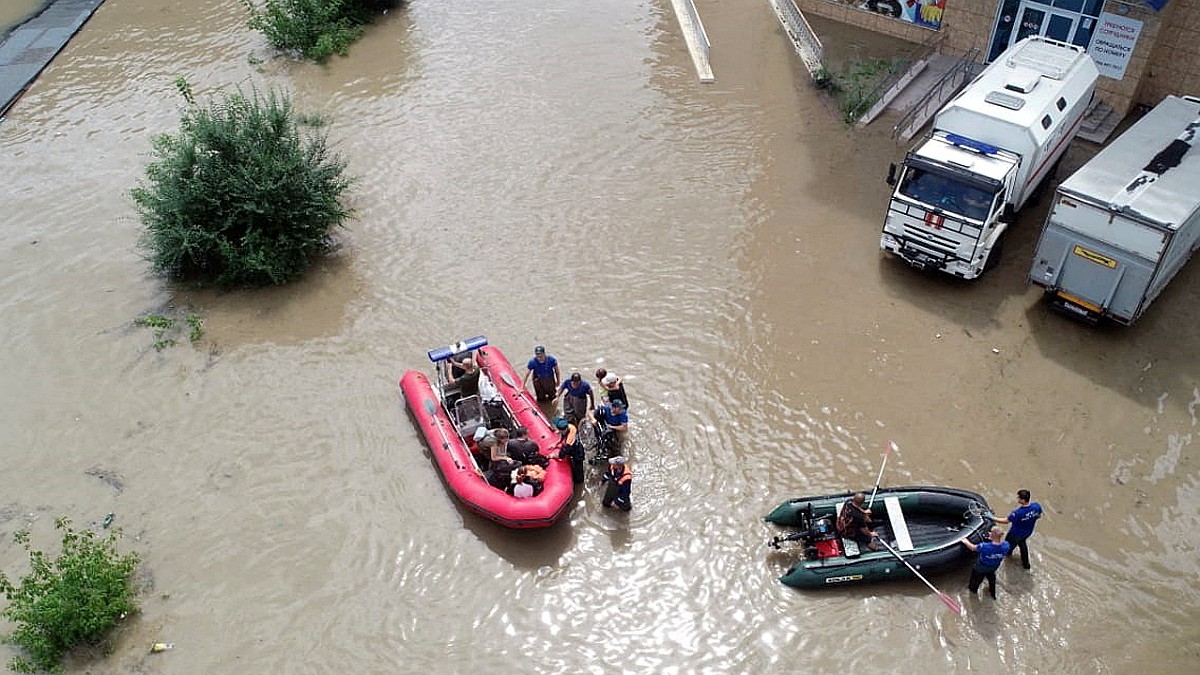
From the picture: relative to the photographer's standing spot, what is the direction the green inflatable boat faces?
facing to the right of the viewer

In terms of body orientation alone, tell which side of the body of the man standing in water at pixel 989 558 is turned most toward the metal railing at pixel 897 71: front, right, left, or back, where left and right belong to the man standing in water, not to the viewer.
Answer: front

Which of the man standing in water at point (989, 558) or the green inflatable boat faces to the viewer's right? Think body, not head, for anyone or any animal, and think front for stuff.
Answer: the green inflatable boat

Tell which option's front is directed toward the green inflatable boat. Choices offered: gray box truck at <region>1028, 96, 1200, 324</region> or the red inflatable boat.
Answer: the red inflatable boat

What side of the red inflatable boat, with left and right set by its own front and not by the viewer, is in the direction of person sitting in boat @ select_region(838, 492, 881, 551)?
front

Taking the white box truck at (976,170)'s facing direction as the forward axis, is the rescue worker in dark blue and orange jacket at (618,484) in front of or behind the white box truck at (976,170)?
in front

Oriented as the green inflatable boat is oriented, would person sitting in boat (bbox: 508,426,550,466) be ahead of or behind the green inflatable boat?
behind

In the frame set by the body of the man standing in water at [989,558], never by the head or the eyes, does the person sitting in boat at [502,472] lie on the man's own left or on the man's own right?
on the man's own left

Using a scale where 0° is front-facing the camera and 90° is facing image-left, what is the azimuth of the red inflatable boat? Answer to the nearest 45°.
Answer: approximately 315°

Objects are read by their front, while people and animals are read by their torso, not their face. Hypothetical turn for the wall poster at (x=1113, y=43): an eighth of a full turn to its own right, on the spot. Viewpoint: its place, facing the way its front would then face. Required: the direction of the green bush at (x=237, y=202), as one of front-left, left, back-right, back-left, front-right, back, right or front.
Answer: front

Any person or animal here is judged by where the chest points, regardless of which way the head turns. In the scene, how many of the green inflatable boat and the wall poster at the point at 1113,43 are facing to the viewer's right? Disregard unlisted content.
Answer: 1

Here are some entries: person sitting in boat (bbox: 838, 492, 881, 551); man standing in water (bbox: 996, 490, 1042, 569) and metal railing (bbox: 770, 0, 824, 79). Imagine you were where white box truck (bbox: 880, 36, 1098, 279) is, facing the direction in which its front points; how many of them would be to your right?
1

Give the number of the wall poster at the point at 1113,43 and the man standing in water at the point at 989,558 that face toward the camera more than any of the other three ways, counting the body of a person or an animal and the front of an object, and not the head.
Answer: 1

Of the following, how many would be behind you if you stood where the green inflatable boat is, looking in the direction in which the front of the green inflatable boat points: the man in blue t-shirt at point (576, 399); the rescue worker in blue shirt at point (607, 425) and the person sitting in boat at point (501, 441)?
3

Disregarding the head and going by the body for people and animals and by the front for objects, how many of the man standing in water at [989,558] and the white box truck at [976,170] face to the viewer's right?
0

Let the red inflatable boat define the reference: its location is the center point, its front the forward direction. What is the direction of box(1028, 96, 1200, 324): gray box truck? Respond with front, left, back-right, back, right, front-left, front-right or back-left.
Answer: front-left
